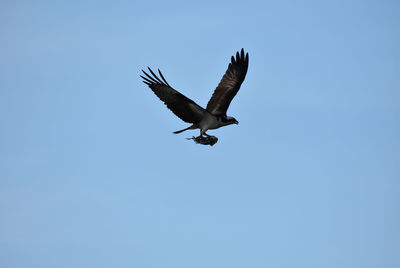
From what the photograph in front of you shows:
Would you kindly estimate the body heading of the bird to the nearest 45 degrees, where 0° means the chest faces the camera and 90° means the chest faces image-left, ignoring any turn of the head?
approximately 270°
